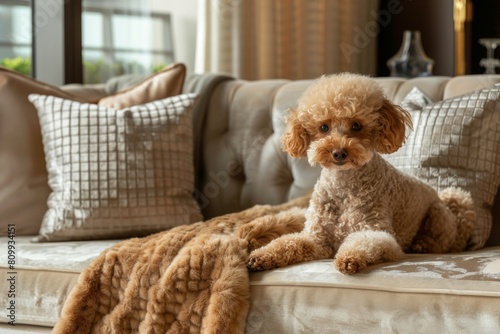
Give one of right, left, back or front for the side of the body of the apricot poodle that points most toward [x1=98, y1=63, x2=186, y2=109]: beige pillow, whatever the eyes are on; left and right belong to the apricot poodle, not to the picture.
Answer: right

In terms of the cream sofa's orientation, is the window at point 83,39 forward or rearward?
rearward

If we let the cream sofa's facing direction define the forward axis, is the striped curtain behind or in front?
behind

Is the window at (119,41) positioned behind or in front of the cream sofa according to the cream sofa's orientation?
behind

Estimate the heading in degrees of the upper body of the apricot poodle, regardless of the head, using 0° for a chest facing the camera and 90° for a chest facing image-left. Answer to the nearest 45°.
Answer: approximately 45°

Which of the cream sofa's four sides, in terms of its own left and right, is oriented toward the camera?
front

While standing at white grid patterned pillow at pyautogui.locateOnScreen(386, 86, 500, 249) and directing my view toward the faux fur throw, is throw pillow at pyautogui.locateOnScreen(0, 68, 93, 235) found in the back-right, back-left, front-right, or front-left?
front-right
